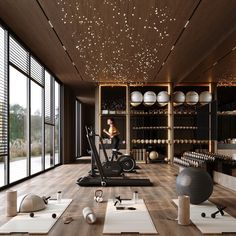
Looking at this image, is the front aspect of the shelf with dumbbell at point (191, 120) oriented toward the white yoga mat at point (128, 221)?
yes

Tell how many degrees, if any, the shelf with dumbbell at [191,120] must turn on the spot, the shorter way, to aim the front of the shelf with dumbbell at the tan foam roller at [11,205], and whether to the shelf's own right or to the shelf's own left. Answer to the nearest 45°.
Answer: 0° — it already faces it

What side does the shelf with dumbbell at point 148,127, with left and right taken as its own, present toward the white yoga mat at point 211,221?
front

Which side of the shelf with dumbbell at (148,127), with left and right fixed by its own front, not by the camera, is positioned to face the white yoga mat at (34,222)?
front

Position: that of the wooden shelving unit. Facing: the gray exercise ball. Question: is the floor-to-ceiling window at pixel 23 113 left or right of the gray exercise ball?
right

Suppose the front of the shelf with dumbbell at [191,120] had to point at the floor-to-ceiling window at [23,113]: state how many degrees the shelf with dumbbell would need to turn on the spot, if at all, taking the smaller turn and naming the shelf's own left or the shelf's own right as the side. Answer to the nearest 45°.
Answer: approximately 45° to the shelf's own right

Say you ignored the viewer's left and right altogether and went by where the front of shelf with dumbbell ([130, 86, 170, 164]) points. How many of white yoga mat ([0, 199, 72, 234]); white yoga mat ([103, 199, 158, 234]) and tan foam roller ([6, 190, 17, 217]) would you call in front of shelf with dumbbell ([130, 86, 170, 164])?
3

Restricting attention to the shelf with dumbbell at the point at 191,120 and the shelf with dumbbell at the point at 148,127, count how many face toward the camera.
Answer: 2

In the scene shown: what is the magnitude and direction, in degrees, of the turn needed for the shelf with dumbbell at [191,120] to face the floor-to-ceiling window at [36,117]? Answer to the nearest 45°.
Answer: approximately 45° to its right

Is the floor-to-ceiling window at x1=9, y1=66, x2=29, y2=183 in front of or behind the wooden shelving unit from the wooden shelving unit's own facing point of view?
in front

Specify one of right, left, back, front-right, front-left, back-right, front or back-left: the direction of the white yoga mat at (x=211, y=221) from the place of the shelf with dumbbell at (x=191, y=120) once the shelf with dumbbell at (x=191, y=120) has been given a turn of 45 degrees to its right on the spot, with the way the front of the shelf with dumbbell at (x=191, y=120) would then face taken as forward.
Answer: front-left

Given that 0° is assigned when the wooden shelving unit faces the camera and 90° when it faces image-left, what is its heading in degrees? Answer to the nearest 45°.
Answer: approximately 0°

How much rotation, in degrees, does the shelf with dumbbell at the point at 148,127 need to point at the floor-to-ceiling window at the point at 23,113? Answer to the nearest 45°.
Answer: approximately 45° to its right
